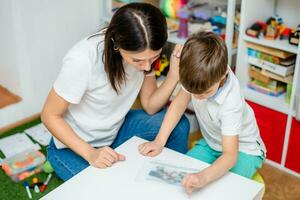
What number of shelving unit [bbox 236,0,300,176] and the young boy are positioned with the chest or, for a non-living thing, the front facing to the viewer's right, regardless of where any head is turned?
0

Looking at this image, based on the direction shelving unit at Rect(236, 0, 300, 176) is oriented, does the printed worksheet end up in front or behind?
in front

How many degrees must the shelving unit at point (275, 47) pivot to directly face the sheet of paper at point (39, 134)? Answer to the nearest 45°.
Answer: approximately 45° to its right

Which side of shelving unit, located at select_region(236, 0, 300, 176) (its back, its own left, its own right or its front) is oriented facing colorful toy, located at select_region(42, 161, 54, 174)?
front

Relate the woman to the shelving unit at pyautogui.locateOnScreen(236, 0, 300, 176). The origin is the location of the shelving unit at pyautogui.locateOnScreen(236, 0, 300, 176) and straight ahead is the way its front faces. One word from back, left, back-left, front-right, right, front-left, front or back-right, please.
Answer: front

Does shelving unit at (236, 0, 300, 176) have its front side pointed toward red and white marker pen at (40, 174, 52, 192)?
yes

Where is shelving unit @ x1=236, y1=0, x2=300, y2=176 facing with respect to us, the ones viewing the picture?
facing the viewer and to the left of the viewer

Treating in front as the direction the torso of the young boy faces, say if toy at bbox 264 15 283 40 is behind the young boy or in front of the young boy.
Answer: behind

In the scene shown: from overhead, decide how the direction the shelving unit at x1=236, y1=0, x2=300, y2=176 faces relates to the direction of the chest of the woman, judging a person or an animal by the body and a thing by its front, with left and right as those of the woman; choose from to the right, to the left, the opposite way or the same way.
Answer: to the right

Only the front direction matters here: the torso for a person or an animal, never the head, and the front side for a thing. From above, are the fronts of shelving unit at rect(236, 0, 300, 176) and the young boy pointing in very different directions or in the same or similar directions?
same or similar directions

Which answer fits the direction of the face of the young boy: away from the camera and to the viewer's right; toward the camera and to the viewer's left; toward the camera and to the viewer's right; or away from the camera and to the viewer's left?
toward the camera and to the viewer's left

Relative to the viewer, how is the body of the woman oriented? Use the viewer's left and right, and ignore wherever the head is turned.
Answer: facing the viewer and to the right of the viewer
